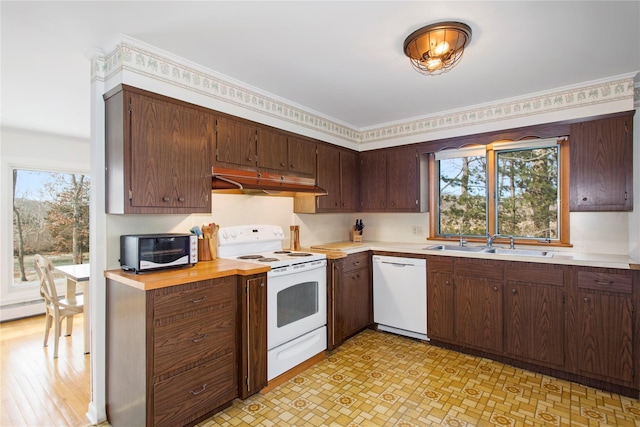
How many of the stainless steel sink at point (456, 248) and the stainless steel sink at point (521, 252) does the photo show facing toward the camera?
2

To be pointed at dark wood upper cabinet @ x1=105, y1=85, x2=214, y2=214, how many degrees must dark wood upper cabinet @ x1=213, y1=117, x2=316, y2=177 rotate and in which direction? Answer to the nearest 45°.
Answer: approximately 90° to its right

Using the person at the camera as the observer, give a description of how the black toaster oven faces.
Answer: facing the viewer and to the right of the viewer

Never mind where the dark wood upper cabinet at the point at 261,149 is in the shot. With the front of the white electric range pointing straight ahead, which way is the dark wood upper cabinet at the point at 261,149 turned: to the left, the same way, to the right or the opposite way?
the same way

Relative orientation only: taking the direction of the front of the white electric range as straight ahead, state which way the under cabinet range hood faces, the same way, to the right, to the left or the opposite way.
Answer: the same way

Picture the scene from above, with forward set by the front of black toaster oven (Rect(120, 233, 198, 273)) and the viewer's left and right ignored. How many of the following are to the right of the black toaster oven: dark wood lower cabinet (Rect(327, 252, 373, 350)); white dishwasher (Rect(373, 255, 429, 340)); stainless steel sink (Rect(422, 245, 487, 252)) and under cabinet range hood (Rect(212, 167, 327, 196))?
0

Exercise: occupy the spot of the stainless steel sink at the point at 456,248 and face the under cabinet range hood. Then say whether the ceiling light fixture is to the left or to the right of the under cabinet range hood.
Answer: left

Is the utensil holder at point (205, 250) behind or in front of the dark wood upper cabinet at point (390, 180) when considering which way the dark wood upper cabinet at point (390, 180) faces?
in front

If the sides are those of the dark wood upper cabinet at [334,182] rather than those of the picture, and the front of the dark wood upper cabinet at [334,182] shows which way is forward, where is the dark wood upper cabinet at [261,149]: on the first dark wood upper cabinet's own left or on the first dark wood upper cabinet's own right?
on the first dark wood upper cabinet's own right

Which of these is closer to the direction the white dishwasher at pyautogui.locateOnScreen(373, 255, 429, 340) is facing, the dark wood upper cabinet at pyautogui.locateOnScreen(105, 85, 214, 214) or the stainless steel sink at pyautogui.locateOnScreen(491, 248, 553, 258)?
the dark wood upper cabinet

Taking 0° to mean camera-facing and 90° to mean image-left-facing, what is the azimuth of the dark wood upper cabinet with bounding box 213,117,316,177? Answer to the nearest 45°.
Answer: approximately 315°

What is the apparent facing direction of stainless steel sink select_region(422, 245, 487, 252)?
toward the camera

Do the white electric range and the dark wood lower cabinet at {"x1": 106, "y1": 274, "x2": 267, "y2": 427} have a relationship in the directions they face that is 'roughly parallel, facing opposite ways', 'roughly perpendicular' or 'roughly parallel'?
roughly parallel

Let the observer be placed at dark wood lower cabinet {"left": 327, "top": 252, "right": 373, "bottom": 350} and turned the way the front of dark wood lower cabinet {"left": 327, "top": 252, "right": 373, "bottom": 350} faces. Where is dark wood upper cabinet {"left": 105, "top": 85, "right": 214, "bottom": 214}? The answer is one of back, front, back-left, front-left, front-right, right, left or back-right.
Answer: right

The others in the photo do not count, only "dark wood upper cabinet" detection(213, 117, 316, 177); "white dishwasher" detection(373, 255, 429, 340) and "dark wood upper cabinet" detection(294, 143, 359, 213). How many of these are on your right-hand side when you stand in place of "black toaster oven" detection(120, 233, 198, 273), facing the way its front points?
0
